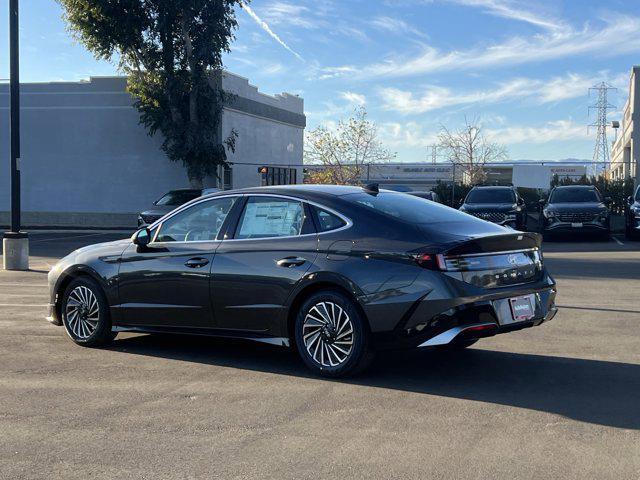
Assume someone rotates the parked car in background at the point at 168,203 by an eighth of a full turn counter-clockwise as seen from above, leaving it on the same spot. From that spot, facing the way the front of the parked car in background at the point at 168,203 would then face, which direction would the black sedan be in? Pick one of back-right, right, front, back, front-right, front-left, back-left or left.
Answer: front

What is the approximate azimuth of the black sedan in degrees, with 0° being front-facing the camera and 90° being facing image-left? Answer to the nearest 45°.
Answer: approximately 135°

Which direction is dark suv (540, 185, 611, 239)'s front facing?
toward the camera

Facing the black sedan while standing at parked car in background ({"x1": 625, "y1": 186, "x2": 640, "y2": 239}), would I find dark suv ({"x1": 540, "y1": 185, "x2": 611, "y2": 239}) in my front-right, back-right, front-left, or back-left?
front-right

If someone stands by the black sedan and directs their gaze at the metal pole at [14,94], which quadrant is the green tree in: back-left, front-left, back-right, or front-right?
front-right

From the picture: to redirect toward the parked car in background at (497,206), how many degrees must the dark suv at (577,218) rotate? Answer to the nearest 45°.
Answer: approximately 90° to its right

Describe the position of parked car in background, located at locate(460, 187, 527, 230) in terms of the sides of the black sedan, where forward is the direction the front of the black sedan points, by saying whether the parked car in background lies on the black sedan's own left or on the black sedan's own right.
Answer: on the black sedan's own right

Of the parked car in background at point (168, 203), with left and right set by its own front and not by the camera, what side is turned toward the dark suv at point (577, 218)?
left

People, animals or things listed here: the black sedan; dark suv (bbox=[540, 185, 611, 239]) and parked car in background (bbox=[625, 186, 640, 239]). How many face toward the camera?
2

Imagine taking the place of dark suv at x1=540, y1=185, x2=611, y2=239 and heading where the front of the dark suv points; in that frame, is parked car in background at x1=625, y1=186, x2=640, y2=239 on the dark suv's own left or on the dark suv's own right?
on the dark suv's own left

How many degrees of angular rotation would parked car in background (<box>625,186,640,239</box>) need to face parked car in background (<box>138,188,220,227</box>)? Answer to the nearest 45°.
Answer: approximately 90° to its right

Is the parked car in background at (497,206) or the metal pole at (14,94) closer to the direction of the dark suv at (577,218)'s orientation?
the metal pole

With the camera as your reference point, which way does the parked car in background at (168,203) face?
facing the viewer and to the left of the viewer

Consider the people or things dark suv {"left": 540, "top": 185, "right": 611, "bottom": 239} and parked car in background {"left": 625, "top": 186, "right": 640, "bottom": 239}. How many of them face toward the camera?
2

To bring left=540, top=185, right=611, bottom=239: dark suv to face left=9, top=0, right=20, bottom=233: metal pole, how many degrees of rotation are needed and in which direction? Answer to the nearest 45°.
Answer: approximately 45° to its right

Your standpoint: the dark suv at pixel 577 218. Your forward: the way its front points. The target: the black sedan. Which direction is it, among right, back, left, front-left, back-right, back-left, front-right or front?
front
